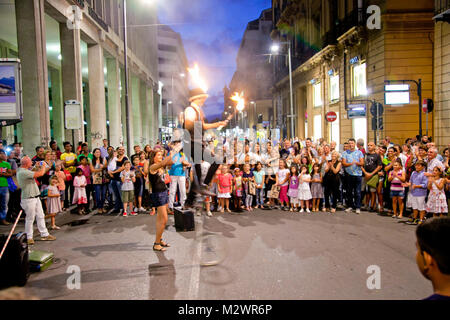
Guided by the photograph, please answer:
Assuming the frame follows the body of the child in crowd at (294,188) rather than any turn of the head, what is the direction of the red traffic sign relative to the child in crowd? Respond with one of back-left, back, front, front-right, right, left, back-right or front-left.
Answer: back-left

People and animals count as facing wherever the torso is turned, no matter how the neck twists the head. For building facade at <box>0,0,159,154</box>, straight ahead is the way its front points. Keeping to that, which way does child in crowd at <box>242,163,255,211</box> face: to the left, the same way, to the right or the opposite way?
to the right

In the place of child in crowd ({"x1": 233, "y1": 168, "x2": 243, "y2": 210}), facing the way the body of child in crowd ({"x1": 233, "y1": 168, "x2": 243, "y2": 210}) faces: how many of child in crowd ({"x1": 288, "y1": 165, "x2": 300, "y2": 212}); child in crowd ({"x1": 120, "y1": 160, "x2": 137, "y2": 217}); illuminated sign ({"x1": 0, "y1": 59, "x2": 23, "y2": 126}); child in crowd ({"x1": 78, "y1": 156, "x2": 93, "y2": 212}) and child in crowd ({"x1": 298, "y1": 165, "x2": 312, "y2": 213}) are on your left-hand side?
2

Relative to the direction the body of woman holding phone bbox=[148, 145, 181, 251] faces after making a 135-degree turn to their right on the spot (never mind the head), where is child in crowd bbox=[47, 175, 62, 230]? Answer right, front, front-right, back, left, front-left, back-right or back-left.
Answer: right

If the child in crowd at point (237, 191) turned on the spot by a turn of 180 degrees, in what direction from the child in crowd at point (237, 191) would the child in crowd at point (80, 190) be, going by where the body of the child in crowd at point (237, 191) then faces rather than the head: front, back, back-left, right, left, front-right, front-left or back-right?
left

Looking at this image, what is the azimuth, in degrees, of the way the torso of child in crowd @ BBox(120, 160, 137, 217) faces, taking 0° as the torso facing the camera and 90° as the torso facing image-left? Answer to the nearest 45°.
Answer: approximately 0°

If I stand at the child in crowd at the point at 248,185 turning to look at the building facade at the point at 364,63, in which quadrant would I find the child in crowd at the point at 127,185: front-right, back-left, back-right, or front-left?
back-left

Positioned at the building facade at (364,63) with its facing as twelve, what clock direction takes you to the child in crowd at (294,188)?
The child in crowd is roughly at 11 o'clock from the building facade.

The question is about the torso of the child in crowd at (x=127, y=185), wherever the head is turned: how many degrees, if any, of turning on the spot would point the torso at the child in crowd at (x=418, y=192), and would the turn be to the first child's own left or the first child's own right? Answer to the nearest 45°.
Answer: approximately 45° to the first child's own left

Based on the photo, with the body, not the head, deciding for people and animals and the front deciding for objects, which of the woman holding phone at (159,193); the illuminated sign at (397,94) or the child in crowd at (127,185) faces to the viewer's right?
the woman holding phone
